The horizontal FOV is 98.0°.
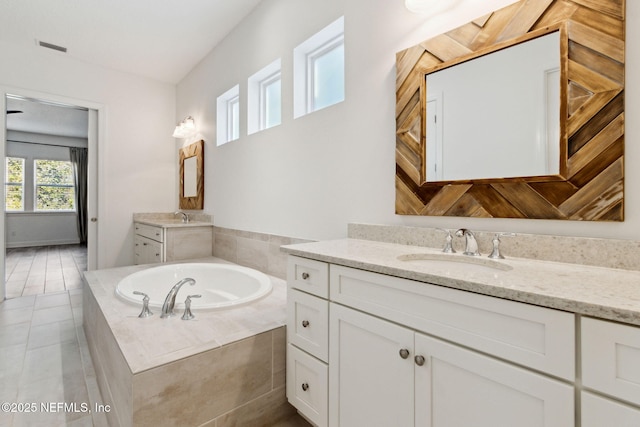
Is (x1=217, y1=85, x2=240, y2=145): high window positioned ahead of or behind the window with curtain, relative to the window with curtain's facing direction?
ahead

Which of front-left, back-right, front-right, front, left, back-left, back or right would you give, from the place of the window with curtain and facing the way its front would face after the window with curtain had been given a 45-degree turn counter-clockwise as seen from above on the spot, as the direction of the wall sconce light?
front-right

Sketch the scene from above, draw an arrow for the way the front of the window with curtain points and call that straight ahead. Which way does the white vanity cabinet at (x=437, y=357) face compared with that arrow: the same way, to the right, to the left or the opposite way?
to the right

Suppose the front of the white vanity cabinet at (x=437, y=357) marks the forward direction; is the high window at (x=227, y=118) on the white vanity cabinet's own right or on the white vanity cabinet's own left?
on the white vanity cabinet's own right

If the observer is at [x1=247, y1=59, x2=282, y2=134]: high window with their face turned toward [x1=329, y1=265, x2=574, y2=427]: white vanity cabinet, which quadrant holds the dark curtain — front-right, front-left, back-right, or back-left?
back-right

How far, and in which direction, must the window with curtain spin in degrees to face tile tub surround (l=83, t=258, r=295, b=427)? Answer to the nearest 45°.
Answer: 0° — it already faces it

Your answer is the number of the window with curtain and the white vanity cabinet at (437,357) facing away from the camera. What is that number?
0

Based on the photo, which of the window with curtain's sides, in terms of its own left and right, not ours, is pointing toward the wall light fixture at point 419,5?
front

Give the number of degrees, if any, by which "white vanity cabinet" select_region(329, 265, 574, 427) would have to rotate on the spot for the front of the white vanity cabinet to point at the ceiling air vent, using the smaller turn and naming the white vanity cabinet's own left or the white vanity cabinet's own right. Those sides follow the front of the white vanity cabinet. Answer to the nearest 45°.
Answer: approximately 45° to the white vanity cabinet's own right

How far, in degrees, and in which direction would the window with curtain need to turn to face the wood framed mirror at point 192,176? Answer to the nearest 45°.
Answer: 0° — it already faces it

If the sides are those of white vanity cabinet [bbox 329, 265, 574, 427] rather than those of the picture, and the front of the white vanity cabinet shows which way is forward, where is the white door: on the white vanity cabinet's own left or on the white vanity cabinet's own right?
on the white vanity cabinet's own right

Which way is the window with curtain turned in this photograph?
toward the camera

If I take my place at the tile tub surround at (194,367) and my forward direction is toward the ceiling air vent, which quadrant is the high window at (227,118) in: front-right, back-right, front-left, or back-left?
front-right

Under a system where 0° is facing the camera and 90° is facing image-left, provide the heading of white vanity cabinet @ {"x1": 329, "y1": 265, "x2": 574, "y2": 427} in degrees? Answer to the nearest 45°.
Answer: approximately 45°

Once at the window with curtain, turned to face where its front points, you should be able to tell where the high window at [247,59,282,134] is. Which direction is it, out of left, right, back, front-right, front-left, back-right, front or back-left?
front
